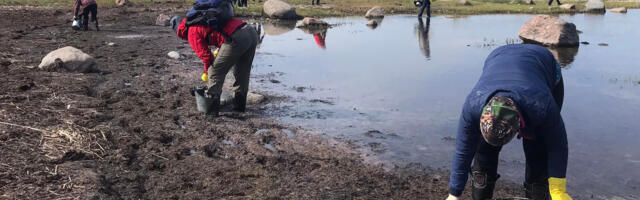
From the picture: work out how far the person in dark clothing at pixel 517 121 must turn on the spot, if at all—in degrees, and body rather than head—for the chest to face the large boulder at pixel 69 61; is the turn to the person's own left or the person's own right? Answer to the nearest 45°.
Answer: approximately 135° to the person's own right

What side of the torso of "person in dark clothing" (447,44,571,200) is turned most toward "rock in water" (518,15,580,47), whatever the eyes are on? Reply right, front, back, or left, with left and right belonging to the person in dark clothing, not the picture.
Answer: back

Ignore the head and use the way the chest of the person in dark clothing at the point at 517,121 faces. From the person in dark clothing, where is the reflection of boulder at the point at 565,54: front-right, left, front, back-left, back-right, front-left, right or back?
back

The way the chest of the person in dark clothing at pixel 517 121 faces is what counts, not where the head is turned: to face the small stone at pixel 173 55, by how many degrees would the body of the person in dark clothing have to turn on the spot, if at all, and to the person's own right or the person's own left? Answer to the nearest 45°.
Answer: approximately 135° to the person's own right

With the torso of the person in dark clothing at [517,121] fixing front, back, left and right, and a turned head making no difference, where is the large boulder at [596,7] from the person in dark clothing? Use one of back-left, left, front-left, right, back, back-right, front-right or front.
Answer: back

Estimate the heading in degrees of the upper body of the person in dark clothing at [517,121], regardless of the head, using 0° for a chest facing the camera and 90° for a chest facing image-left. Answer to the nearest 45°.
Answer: approximately 0°
